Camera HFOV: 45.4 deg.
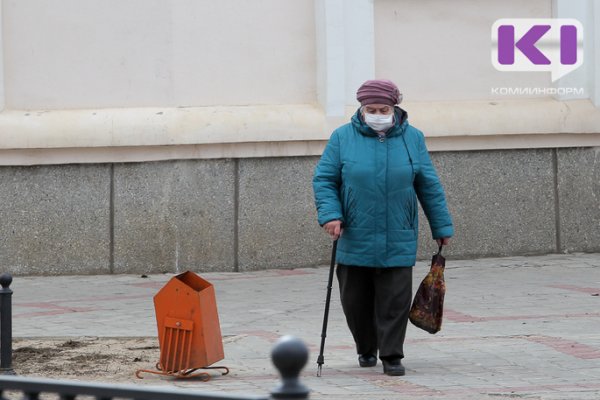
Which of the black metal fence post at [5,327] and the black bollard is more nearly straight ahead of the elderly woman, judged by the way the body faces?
the black bollard

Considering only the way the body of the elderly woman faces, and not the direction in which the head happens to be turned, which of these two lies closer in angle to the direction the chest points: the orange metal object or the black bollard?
the black bollard

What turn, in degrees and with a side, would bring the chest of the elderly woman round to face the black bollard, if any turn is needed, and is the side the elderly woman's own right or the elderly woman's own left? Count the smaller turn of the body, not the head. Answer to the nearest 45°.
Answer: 0° — they already face it

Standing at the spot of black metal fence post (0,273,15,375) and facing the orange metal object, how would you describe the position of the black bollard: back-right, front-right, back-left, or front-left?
front-right

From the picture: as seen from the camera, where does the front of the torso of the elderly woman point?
toward the camera

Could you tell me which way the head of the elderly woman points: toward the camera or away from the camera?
toward the camera

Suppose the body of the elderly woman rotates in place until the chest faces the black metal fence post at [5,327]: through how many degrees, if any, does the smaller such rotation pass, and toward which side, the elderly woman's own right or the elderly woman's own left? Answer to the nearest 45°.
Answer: approximately 90° to the elderly woman's own right

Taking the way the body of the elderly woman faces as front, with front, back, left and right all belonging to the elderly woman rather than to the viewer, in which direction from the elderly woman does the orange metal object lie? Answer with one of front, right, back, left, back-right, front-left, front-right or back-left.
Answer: right

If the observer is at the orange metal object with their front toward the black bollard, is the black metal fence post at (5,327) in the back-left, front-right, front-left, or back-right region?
back-right

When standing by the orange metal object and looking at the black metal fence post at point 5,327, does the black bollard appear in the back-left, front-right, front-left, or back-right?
back-left
